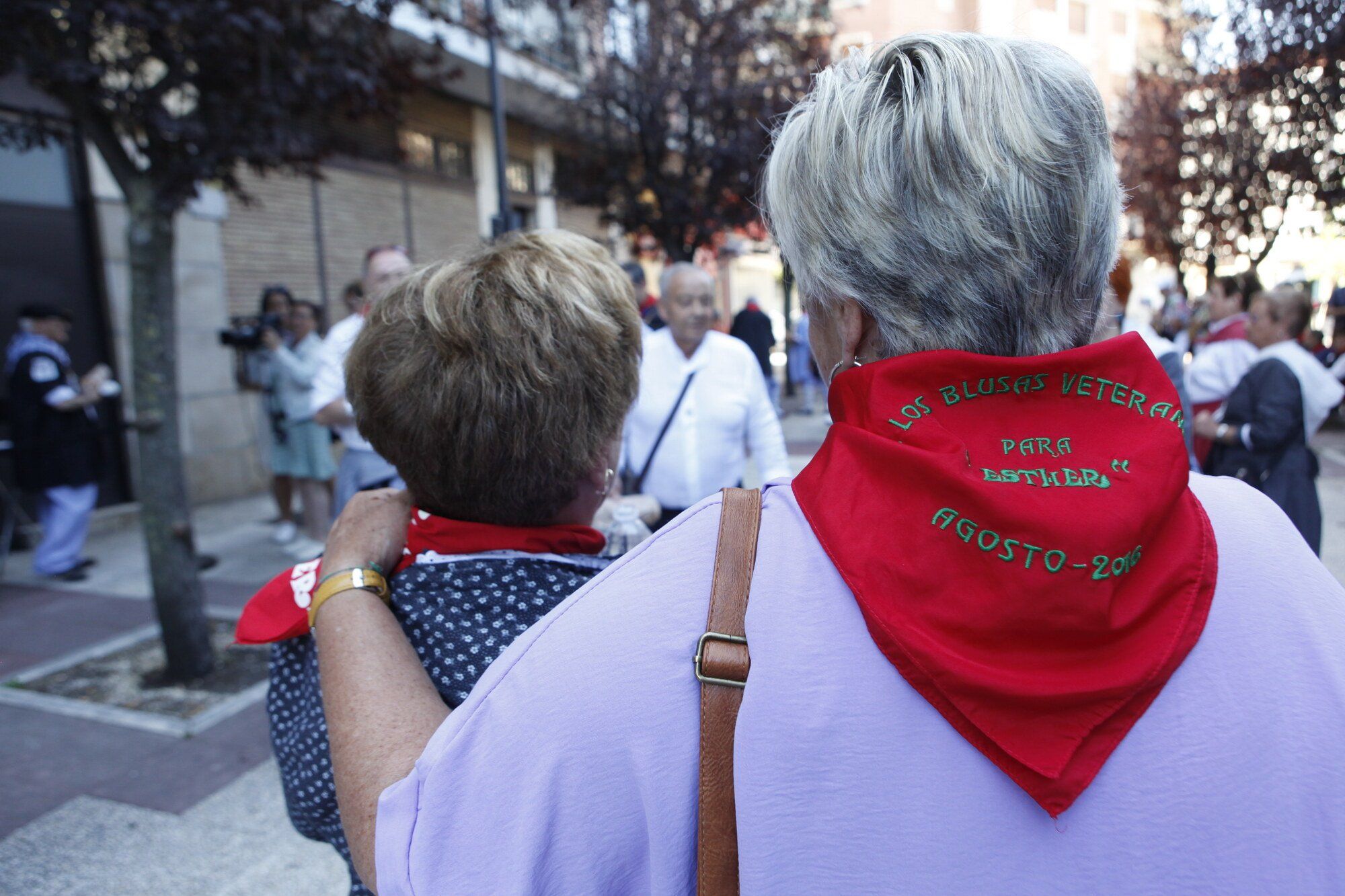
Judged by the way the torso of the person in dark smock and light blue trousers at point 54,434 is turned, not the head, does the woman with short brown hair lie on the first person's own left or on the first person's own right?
on the first person's own right

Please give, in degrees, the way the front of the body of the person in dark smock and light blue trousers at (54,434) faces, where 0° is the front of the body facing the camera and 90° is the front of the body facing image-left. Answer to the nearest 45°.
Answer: approximately 270°

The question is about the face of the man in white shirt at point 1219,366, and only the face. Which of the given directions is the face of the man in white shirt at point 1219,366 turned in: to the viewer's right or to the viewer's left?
to the viewer's left

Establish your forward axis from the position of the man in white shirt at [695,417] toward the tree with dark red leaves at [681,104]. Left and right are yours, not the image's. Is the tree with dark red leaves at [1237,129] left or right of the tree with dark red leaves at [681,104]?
right

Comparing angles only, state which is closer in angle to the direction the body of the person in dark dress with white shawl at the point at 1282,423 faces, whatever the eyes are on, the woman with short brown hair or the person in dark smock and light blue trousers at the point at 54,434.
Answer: the person in dark smock and light blue trousers

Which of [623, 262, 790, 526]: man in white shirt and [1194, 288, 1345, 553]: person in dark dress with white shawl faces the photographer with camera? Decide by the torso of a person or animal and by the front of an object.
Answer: the person in dark dress with white shawl

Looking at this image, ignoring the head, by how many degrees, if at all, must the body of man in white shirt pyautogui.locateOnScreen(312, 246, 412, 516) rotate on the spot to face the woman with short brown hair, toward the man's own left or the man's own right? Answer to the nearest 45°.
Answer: approximately 45° to the man's own right

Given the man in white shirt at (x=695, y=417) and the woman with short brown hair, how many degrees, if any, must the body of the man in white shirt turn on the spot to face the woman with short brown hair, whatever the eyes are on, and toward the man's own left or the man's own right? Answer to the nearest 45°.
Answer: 0° — they already face them

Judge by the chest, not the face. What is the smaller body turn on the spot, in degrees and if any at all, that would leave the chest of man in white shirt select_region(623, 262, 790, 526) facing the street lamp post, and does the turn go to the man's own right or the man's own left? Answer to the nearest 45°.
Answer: approximately 180°

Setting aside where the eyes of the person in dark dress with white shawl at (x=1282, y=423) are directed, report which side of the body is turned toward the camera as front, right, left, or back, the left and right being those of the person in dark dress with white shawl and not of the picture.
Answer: left

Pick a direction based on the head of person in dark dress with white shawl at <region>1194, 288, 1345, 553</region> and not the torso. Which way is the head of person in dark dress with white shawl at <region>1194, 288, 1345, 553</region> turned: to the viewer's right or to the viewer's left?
to the viewer's left
